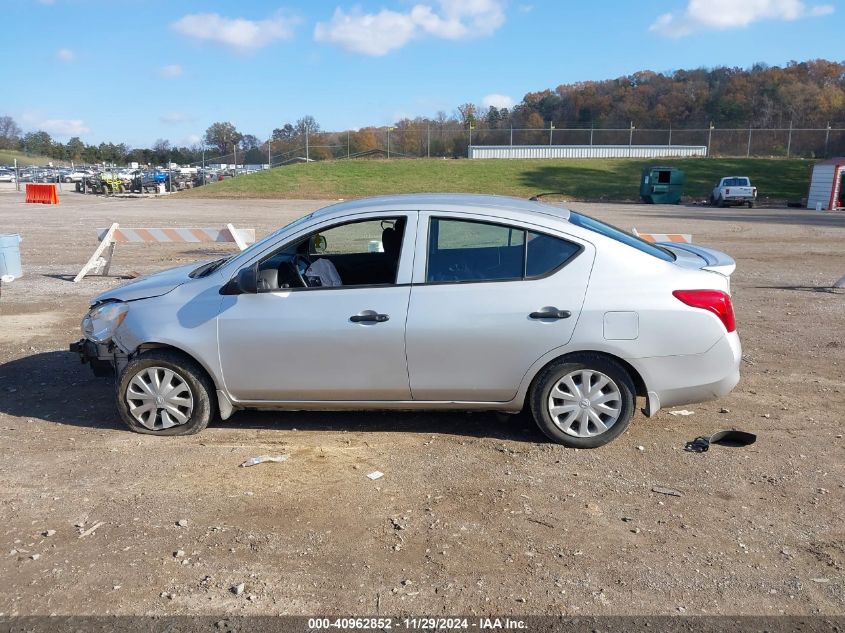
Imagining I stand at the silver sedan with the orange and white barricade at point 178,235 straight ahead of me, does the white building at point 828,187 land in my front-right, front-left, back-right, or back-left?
front-right

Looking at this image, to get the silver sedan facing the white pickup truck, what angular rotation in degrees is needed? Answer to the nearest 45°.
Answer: approximately 135° to its right

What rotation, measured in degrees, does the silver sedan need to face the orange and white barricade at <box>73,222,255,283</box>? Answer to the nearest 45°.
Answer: approximately 45° to its right

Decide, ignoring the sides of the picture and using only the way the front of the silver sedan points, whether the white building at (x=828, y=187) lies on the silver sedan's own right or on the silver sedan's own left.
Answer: on the silver sedan's own right

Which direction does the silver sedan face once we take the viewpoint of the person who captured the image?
facing to the left of the viewer

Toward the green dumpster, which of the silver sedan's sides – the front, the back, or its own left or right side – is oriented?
right

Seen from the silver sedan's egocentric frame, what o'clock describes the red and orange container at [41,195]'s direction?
The red and orange container is roughly at 2 o'clock from the silver sedan.

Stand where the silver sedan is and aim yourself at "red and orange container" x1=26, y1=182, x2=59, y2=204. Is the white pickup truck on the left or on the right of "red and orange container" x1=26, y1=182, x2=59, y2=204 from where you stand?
right

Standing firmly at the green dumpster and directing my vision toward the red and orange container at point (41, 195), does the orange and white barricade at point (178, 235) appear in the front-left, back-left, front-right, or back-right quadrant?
front-left

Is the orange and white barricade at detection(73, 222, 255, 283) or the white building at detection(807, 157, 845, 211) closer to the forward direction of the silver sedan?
the orange and white barricade
